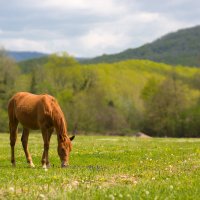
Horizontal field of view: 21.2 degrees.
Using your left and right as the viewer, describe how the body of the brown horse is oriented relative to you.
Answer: facing the viewer and to the right of the viewer
